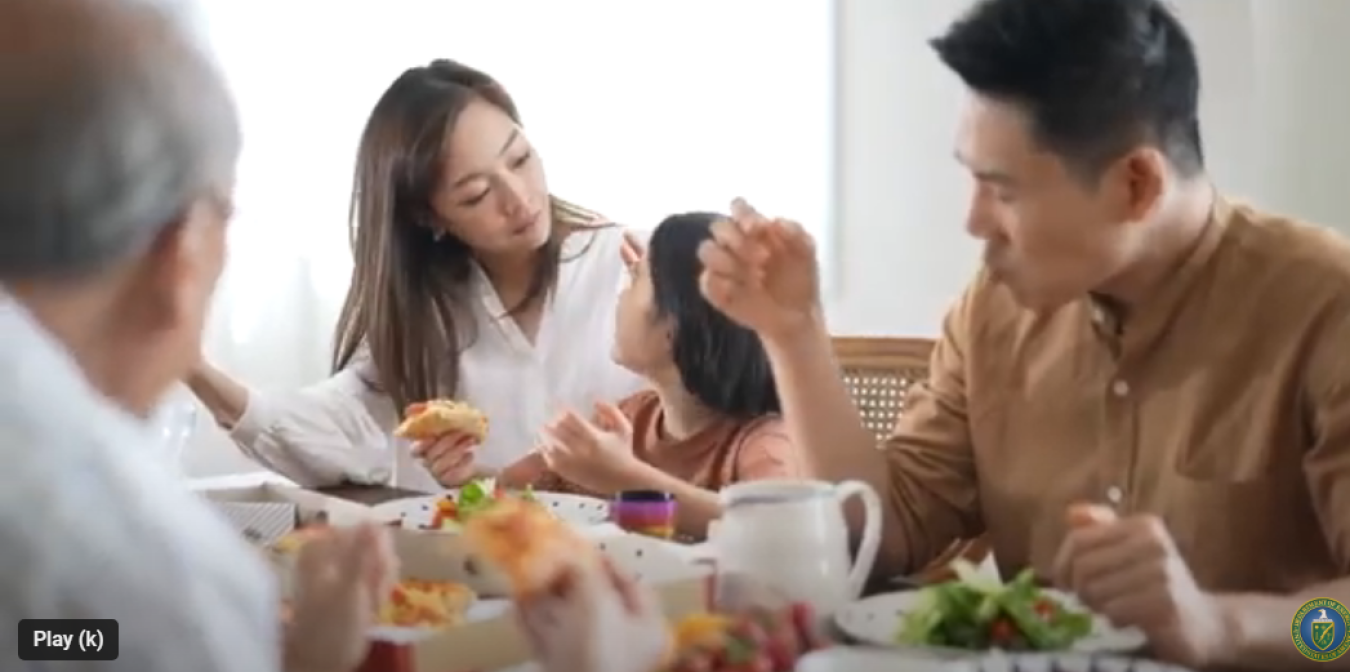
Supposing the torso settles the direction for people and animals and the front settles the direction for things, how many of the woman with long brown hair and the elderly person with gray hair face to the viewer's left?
0

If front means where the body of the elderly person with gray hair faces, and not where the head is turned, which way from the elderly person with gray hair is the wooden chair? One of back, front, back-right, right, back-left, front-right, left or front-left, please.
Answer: front

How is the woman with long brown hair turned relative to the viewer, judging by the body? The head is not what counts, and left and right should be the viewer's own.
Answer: facing the viewer and to the right of the viewer

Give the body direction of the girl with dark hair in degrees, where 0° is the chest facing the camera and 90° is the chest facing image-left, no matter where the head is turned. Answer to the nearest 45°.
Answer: approximately 45°

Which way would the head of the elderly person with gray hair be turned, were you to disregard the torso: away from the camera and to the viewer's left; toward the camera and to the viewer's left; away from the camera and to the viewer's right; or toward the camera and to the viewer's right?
away from the camera and to the viewer's right

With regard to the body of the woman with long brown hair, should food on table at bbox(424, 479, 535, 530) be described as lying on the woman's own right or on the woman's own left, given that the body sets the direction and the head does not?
on the woman's own right

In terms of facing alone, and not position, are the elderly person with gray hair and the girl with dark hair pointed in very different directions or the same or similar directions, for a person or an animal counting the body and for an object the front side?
very different directions

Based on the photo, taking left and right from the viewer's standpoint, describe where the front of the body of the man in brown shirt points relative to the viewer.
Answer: facing the viewer and to the left of the viewer

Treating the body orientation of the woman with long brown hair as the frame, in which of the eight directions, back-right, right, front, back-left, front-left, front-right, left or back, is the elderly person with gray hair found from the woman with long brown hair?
front-right

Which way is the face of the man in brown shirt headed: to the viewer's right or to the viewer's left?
to the viewer's left

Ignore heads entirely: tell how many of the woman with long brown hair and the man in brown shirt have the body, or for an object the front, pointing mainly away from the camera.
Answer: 0

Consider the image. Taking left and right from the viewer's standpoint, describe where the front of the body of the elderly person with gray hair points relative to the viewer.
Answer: facing away from the viewer and to the right of the viewer
